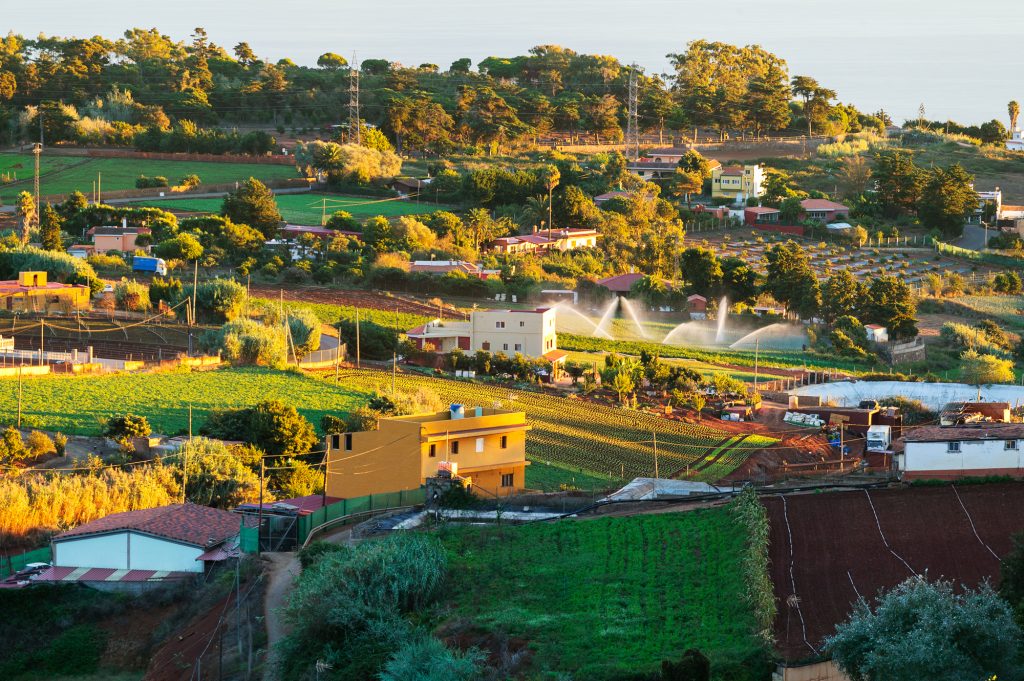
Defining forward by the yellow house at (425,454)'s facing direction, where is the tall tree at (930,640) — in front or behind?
in front

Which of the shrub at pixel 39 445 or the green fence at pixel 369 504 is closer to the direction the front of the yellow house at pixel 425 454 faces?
the green fence

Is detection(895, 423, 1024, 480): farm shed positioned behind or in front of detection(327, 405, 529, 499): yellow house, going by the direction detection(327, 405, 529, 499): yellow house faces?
in front

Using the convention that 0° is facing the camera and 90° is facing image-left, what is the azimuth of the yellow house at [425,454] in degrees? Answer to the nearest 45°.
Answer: approximately 315°

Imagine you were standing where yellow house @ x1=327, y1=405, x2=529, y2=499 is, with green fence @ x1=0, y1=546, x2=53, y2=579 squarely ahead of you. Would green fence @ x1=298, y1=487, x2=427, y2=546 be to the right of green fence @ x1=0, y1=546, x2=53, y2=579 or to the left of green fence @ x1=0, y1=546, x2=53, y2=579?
left

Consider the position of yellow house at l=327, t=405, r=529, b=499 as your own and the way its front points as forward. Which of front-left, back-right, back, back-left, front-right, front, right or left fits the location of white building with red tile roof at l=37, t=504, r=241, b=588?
right

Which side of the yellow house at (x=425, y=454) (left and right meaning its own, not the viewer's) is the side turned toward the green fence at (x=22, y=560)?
right

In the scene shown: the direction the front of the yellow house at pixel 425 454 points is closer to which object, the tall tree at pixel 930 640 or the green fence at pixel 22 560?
the tall tree
